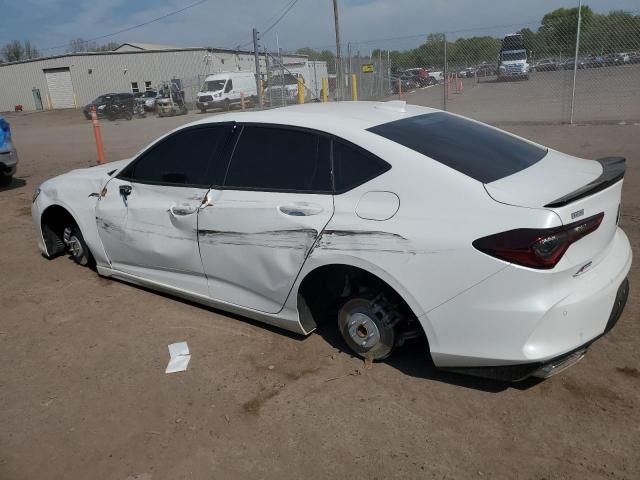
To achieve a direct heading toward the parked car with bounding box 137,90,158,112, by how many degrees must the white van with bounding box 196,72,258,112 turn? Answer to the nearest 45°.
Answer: approximately 90° to its right

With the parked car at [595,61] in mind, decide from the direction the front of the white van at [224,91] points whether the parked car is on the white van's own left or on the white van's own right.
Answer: on the white van's own left

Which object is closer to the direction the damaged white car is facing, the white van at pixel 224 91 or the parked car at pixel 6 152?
the parked car

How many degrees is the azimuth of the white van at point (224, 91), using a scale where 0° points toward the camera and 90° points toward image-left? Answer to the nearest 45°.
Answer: approximately 45°

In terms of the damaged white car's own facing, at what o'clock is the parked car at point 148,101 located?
The parked car is roughly at 1 o'clock from the damaged white car.

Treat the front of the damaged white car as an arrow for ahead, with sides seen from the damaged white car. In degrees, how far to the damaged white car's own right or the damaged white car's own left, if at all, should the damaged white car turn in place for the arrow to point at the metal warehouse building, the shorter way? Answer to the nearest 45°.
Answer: approximately 45° to the damaged white car's own right
